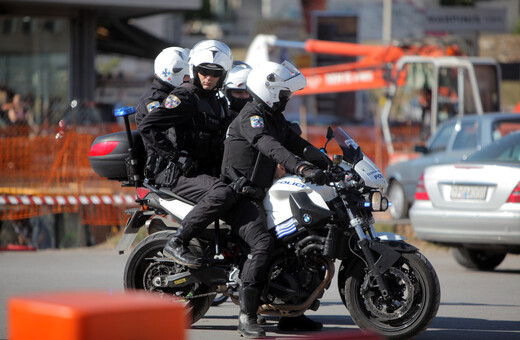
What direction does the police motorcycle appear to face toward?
to the viewer's right

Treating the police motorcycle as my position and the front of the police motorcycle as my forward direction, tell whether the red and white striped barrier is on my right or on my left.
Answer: on my left

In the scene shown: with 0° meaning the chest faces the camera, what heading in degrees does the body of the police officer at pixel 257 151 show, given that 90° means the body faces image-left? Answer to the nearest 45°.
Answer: approximately 270°

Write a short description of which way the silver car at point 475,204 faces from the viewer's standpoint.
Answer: facing away from the viewer and to the right of the viewer

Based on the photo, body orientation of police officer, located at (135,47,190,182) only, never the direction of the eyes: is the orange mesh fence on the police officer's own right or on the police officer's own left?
on the police officer's own left

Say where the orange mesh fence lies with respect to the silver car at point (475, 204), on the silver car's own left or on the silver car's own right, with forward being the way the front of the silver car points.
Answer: on the silver car's own left

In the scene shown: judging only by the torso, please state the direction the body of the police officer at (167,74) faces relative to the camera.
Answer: to the viewer's right

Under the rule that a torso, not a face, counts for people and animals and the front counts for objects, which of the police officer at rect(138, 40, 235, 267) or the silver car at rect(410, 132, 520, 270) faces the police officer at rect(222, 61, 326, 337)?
the police officer at rect(138, 40, 235, 267)

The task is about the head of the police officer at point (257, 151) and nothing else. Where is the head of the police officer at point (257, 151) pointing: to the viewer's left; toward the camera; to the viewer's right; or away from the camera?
to the viewer's right

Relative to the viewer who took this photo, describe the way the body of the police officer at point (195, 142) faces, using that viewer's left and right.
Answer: facing the viewer and to the right of the viewer

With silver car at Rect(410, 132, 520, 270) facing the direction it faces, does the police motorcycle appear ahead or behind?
behind

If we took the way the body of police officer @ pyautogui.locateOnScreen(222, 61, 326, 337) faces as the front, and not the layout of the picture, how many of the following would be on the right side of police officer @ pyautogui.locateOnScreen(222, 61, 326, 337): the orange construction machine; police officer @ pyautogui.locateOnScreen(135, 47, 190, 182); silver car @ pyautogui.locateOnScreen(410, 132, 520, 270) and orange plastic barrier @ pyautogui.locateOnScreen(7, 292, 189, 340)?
1

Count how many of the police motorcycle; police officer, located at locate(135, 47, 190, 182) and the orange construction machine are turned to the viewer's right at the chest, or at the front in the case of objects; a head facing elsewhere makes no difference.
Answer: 2

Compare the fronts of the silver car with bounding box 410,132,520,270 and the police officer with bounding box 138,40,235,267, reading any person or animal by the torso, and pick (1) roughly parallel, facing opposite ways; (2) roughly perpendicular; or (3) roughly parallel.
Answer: roughly perpendicular
